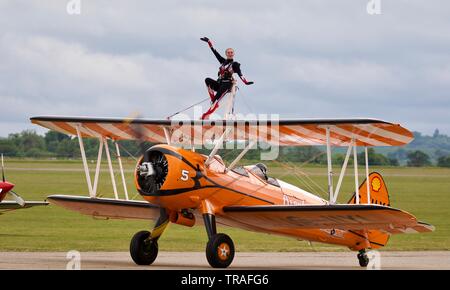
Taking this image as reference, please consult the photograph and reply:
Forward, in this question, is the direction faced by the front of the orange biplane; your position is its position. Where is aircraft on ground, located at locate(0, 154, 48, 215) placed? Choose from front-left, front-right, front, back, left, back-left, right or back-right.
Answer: right

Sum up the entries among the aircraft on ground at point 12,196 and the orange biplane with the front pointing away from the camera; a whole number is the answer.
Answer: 0

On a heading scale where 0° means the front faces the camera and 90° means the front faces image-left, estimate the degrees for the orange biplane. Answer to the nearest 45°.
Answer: approximately 45°
